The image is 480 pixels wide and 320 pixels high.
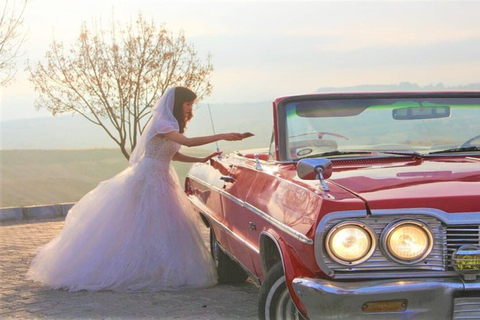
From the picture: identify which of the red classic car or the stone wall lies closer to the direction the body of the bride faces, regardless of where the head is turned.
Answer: the red classic car

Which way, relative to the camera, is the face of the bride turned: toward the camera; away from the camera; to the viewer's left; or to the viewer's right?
to the viewer's right

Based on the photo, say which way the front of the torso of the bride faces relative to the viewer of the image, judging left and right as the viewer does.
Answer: facing to the right of the viewer

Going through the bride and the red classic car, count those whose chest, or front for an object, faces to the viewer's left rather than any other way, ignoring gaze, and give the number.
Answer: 0

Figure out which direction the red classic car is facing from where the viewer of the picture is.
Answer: facing the viewer and to the right of the viewer

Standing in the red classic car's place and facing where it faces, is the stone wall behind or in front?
behind
